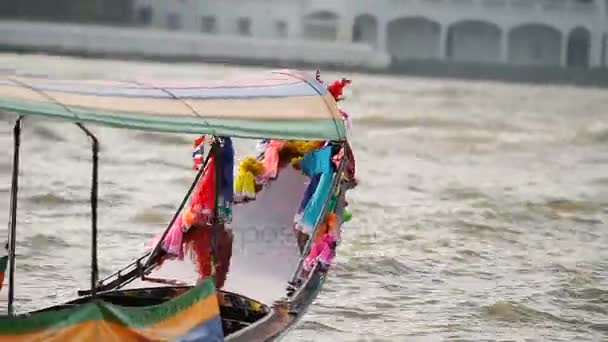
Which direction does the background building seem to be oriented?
toward the camera

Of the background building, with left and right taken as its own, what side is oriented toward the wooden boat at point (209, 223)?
front
